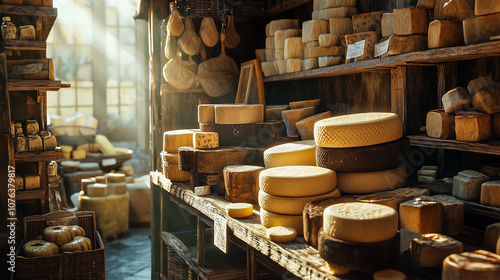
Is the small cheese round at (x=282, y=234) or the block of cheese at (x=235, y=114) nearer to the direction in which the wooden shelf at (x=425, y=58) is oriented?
the small cheese round

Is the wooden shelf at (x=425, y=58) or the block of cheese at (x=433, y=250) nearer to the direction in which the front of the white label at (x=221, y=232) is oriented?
the block of cheese

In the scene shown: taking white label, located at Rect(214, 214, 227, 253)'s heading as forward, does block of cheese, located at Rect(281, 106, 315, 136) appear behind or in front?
behind

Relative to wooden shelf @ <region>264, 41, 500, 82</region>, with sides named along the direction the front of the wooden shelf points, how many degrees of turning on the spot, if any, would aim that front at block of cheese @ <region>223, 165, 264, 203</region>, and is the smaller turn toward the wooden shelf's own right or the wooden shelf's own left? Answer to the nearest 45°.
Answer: approximately 45° to the wooden shelf's own right

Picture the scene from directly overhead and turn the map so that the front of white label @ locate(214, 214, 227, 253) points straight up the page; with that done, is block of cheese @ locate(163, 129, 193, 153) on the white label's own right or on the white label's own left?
on the white label's own right

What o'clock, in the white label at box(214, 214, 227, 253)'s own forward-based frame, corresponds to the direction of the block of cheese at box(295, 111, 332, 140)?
The block of cheese is roughly at 6 o'clock from the white label.

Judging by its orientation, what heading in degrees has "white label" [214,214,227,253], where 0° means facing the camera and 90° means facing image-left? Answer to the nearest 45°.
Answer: approximately 45°

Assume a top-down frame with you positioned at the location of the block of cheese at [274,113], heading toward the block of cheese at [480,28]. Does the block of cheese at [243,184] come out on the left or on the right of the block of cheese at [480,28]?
right

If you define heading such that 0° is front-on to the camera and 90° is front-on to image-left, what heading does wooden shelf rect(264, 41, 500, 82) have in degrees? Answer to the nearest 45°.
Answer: approximately 45°
